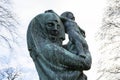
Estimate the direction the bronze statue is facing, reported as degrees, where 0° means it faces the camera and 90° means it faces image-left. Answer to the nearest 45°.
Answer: approximately 315°
